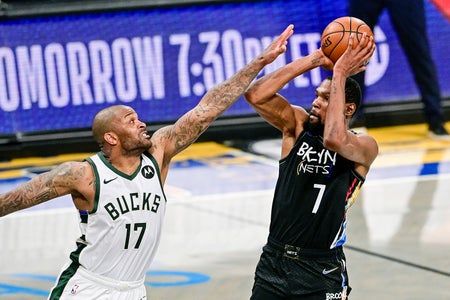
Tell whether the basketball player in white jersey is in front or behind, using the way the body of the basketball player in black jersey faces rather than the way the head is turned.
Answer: in front

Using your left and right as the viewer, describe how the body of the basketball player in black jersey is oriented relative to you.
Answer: facing the viewer and to the left of the viewer

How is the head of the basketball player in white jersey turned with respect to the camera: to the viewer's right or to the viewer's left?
to the viewer's right
